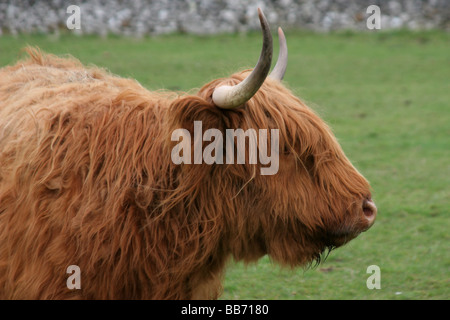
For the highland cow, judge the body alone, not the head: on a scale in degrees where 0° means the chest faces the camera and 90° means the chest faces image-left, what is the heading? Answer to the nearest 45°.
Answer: approximately 270°
